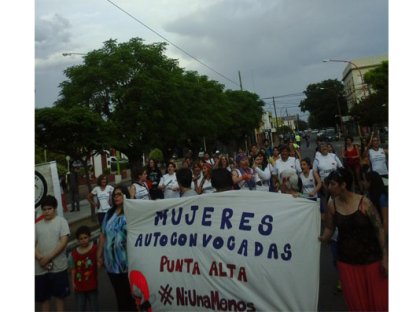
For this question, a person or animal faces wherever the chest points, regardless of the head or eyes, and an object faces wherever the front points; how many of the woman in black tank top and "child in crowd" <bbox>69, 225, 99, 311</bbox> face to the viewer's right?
0

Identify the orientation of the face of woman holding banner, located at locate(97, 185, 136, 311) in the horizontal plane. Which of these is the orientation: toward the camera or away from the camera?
toward the camera

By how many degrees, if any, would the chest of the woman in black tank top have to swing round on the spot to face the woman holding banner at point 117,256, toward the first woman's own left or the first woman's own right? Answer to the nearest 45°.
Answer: approximately 45° to the first woman's own right

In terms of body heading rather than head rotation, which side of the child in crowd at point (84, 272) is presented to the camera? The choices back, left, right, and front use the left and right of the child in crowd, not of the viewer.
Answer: front

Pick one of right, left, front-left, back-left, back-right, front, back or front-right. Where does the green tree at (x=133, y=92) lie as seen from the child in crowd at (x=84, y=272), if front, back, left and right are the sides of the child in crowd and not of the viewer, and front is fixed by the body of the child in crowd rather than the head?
back

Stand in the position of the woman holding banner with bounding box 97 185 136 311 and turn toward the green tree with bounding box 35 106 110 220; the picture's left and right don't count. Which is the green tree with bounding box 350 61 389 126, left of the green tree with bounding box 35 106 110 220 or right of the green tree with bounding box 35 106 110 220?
right

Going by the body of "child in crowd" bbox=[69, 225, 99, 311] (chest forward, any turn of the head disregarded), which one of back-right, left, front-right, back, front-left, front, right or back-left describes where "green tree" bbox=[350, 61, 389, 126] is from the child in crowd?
back-left

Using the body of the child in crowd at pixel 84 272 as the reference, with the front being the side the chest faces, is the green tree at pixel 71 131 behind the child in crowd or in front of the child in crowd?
behind

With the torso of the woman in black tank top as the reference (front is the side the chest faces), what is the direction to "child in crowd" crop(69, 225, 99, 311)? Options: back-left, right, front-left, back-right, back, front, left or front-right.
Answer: front-right

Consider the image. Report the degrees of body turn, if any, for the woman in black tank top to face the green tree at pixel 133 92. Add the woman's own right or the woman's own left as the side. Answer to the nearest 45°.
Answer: approximately 90° to the woman's own right

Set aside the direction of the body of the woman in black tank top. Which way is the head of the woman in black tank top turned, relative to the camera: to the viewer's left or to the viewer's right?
to the viewer's left

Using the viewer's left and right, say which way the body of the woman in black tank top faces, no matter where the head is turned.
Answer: facing the viewer and to the left of the viewer

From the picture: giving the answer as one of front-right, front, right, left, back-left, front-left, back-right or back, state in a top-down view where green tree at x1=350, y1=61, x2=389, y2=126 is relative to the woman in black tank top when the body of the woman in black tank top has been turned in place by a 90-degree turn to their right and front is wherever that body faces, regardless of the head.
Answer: front-right

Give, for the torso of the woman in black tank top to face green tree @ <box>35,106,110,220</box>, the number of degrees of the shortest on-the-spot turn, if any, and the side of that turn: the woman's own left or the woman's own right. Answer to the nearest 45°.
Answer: approximately 90° to the woman's own right

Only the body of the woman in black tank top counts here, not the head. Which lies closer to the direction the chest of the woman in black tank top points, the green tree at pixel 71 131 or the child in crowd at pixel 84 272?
the child in crowd
